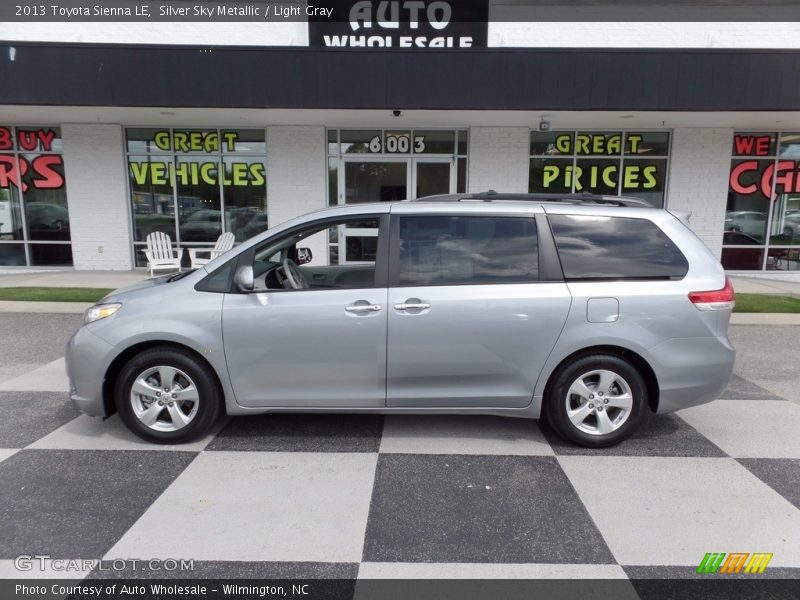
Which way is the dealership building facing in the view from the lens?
facing the viewer

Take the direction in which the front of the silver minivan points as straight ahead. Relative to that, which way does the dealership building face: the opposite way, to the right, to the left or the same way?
to the left

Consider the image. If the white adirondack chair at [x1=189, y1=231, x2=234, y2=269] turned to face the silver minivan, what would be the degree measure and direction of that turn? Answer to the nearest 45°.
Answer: approximately 45° to its left

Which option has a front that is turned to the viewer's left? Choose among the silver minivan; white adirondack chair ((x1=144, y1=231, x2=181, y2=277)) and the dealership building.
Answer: the silver minivan

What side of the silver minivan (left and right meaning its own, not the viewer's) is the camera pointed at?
left

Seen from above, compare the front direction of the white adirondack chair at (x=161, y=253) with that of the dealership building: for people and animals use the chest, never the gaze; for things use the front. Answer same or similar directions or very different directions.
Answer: same or similar directions

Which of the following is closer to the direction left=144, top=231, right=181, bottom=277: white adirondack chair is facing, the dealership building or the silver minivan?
the silver minivan

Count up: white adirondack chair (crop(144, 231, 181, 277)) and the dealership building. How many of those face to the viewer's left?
0

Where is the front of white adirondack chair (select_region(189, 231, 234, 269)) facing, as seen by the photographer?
facing the viewer and to the left of the viewer

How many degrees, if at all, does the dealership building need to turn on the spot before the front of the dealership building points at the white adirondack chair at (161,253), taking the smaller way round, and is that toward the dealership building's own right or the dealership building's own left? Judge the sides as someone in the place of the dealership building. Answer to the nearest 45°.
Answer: approximately 90° to the dealership building's own right

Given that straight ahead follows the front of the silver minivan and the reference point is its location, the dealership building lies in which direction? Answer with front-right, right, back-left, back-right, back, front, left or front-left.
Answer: right

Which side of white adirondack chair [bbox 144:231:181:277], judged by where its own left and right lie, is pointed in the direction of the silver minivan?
front

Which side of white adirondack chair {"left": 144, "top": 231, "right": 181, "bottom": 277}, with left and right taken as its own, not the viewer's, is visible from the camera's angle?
front

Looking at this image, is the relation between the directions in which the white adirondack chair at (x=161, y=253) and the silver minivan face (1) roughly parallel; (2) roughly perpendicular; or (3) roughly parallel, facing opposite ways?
roughly perpendicular

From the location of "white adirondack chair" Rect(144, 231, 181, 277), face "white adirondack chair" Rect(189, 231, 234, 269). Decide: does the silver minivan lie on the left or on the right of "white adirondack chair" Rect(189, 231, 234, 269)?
right

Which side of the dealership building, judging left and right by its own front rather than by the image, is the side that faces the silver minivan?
front
